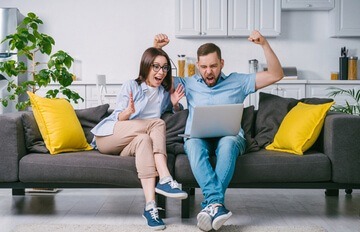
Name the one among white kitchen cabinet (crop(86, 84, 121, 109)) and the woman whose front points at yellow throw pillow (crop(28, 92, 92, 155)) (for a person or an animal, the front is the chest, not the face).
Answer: the white kitchen cabinet

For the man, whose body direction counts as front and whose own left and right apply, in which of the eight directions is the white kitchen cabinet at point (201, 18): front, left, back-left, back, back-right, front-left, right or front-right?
back

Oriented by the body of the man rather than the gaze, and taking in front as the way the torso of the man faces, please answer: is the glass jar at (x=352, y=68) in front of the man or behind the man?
behind

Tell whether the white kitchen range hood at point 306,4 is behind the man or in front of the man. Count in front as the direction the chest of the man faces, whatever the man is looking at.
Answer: behind

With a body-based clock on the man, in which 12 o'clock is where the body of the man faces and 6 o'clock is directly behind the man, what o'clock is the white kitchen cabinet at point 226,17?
The white kitchen cabinet is roughly at 6 o'clock from the man.

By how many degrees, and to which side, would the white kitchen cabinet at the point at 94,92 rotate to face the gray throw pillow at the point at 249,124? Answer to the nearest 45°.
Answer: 0° — it already faces it

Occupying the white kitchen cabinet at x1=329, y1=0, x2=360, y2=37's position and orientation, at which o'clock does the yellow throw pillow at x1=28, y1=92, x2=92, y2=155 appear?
The yellow throw pillow is roughly at 1 o'clock from the white kitchen cabinet.
